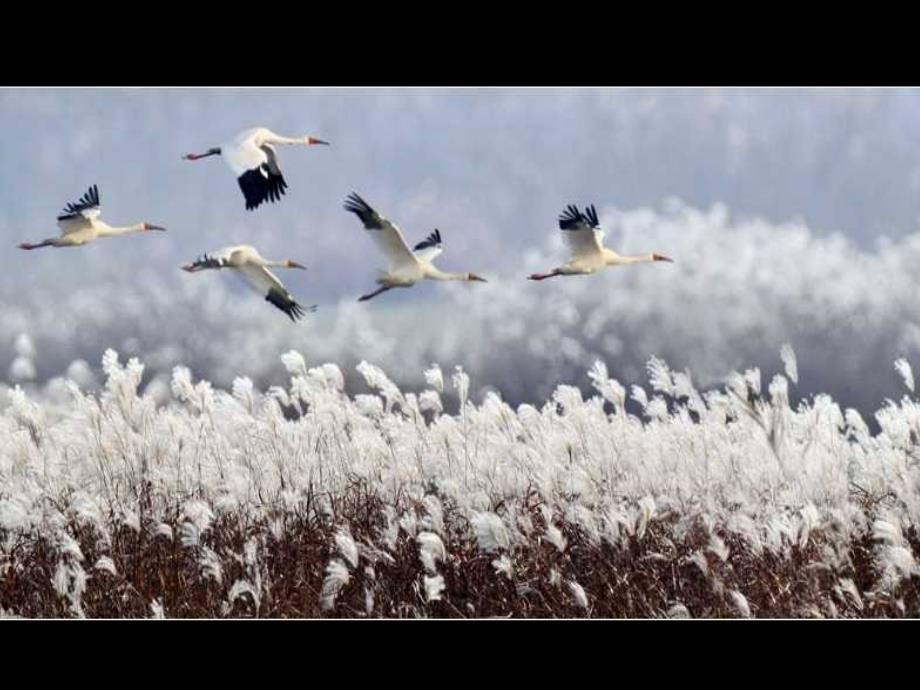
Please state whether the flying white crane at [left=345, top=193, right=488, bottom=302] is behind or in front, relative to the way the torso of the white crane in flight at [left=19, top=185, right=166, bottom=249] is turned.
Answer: in front

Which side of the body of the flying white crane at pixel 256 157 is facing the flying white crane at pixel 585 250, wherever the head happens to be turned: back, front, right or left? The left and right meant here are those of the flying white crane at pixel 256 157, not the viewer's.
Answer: front

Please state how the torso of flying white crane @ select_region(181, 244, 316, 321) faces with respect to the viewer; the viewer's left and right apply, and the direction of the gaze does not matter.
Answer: facing to the right of the viewer

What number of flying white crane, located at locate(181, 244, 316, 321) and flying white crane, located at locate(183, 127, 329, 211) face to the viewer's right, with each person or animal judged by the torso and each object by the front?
2

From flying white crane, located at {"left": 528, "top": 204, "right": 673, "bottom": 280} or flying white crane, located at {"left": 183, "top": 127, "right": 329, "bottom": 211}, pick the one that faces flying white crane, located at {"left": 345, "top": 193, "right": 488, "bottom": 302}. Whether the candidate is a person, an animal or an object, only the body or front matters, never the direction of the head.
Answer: flying white crane, located at {"left": 183, "top": 127, "right": 329, "bottom": 211}

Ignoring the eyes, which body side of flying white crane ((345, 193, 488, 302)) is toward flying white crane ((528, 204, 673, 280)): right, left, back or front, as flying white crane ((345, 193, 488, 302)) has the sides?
front

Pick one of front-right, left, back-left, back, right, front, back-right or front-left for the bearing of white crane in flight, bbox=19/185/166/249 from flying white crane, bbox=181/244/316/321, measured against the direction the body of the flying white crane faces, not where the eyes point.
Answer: back

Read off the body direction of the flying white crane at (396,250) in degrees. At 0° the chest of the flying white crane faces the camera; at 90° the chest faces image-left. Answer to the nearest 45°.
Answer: approximately 270°

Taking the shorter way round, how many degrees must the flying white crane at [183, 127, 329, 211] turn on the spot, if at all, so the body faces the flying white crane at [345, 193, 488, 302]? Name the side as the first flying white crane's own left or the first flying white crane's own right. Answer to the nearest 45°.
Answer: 0° — it already faces it

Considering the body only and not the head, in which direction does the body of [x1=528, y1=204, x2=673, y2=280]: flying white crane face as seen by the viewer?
to the viewer's right

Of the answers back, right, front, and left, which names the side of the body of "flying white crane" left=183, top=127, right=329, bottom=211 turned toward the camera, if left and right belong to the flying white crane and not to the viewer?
right

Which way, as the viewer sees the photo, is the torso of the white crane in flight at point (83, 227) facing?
to the viewer's right
